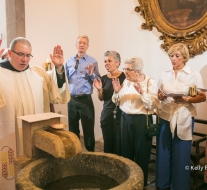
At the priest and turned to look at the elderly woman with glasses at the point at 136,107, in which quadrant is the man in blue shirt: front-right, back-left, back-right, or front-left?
front-left

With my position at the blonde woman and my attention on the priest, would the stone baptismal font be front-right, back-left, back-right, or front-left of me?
front-left

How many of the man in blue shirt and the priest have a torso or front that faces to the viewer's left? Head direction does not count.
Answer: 0

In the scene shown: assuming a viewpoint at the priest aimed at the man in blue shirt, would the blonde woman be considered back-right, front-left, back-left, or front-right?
front-right

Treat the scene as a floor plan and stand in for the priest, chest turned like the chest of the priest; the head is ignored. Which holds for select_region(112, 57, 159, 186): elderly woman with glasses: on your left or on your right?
on your left

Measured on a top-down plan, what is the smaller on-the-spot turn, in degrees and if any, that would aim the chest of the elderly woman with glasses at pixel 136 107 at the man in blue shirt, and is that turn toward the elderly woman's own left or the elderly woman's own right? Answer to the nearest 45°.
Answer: approximately 90° to the elderly woman's own right

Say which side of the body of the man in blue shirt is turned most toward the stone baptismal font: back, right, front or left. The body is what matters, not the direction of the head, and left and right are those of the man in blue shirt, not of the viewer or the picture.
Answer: front

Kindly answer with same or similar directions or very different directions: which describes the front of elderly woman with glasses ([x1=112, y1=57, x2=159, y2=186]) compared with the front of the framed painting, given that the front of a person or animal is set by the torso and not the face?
same or similar directions

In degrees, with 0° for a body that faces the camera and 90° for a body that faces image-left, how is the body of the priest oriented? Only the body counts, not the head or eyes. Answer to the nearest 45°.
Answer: approximately 315°

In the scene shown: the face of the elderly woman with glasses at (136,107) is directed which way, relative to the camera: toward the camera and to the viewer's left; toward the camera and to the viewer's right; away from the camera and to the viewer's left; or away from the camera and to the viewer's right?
toward the camera and to the viewer's left

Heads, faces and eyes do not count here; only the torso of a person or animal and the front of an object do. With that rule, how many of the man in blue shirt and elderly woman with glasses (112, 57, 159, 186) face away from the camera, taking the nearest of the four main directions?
0

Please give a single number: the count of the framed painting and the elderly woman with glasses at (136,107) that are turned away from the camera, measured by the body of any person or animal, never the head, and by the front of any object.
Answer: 0

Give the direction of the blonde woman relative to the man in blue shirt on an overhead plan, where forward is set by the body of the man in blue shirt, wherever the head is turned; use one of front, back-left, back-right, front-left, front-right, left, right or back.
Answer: front-left

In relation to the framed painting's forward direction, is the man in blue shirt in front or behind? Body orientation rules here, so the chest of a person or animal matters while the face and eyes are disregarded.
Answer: in front

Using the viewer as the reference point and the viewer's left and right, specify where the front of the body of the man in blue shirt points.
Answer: facing the viewer

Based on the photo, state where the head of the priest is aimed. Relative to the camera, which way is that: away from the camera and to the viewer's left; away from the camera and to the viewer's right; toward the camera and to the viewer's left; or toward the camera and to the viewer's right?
toward the camera and to the viewer's right

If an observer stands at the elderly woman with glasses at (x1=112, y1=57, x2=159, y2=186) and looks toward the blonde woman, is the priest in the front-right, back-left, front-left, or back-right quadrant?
back-right
